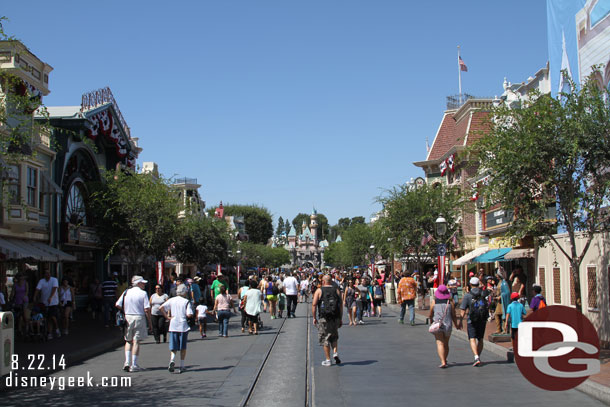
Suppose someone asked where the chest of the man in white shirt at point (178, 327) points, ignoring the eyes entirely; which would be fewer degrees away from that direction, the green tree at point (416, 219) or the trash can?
the green tree

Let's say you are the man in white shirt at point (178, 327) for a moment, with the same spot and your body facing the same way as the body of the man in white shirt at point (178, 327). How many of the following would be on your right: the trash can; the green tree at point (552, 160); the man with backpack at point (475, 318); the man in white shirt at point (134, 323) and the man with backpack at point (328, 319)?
3

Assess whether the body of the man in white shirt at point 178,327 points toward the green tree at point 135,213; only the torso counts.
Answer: yes

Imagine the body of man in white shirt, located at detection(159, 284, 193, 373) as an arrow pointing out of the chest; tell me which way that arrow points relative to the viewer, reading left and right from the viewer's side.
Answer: facing away from the viewer

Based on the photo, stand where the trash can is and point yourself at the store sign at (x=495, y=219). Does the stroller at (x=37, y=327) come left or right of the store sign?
left

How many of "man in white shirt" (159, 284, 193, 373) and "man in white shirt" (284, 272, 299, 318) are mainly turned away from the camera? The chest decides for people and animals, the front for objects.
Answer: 2

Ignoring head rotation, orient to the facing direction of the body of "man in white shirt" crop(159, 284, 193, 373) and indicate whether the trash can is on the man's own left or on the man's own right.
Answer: on the man's own left

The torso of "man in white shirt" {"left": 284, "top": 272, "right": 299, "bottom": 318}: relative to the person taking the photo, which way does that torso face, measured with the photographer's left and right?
facing away from the viewer

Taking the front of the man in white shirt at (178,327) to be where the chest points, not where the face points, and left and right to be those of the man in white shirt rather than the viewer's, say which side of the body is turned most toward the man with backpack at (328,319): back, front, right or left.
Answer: right

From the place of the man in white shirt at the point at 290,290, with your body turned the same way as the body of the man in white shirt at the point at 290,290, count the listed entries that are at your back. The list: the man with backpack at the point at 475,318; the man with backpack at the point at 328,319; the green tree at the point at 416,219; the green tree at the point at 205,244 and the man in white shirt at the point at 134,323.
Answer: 3

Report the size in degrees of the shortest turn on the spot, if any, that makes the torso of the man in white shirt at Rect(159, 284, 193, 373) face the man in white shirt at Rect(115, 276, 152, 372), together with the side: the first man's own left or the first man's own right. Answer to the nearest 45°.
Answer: approximately 90° to the first man's own left

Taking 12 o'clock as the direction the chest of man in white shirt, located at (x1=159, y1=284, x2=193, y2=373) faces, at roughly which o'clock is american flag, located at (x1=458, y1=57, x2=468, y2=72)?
The american flag is roughly at 1 o'clock from the man in white shirt.
